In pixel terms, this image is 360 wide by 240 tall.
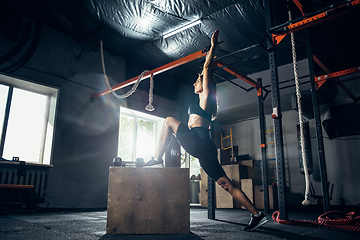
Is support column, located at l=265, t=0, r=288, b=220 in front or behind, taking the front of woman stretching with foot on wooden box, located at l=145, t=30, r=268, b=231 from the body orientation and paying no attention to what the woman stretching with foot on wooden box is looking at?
behind

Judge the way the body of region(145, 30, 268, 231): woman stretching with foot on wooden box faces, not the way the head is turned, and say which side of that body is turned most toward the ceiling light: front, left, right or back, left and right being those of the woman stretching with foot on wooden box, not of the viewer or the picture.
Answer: right

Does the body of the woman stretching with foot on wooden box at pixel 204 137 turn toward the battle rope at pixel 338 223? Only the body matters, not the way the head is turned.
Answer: no

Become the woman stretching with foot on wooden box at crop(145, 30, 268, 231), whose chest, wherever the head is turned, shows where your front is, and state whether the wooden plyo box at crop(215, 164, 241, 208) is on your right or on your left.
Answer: on your right

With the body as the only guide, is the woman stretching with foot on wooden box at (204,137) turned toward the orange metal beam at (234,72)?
no

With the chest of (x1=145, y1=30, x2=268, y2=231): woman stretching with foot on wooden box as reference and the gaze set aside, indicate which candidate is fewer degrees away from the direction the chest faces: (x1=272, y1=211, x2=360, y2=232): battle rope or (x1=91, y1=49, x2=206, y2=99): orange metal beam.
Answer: the orange metal beam

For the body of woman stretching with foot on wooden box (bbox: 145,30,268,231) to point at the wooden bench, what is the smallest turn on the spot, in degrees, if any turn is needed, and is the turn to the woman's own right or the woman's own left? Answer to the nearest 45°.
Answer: approximately 45° to the woman's own right

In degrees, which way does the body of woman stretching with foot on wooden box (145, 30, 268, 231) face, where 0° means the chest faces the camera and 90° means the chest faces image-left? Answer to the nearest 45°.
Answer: approximately 90°
